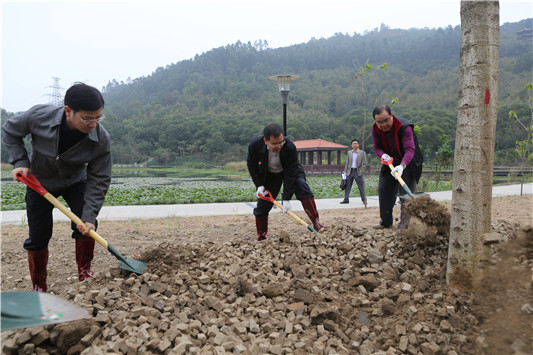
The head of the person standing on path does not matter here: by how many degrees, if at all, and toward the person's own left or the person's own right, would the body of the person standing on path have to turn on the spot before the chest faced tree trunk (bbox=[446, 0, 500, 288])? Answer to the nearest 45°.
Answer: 0° — they already face it

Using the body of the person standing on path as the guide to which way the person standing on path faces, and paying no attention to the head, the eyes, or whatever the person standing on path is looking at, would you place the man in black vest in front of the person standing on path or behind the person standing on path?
in front

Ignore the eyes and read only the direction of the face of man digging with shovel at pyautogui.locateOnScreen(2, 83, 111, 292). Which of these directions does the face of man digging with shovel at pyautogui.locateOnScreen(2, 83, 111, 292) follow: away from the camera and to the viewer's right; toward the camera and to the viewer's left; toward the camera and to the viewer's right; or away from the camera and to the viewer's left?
toward the camera and to the viewer's right

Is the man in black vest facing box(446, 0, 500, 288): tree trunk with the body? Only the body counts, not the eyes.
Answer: no

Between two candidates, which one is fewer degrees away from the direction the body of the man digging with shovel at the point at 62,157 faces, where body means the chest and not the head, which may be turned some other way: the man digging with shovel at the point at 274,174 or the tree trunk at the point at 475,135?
the tree trunk

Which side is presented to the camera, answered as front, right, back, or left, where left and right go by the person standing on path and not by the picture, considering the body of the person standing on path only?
front

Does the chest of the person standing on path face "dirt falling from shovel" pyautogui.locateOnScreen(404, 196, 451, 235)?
yes

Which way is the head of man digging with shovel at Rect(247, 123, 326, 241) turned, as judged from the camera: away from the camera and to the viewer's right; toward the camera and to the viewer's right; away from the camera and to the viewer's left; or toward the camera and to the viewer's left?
toward the camera and to the viewer's right

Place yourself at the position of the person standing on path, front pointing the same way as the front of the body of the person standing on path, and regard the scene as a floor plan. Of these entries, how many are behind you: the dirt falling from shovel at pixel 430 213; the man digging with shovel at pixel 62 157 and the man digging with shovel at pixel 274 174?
0

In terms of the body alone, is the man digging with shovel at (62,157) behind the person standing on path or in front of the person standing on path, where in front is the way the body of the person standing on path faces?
in front

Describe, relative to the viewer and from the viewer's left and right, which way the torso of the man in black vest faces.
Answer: facing the viewer and to the left of the viewer
